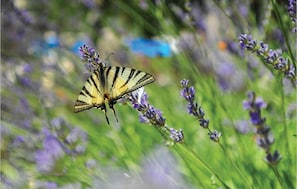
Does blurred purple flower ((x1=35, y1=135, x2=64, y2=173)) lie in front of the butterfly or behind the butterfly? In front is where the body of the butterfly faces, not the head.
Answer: behind

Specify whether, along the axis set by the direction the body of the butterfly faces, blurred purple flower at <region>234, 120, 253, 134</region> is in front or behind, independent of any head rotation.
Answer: in front

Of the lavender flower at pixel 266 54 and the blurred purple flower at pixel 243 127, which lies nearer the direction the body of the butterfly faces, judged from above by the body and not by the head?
the blurred purple flower
